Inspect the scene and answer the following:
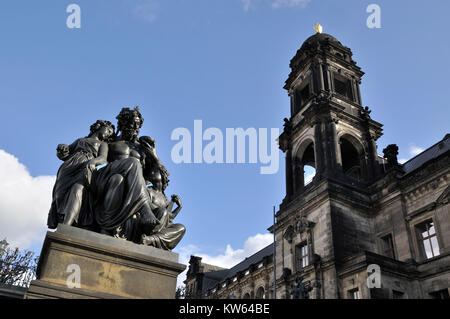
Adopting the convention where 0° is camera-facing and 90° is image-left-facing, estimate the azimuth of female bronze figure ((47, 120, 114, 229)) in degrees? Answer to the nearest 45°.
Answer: approximately 315°
